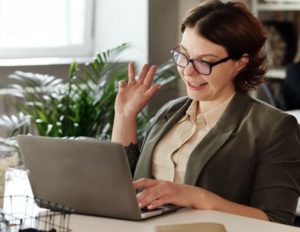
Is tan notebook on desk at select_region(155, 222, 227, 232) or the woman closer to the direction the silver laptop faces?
the woman

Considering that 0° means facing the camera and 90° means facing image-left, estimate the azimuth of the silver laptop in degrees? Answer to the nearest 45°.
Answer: approximately 225°

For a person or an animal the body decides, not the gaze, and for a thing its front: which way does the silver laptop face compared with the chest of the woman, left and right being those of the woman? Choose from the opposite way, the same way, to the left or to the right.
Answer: the opposite way

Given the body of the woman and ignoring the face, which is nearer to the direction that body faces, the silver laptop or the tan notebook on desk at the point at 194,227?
the silver laptop

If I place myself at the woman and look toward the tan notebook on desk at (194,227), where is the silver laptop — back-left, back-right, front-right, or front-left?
front-right

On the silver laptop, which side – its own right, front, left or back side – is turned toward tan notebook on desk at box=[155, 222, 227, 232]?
right

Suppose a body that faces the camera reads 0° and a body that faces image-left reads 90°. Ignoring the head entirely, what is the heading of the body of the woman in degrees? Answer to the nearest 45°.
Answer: approximately 45°

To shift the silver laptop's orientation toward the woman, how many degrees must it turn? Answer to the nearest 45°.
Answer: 0° — it already faces them

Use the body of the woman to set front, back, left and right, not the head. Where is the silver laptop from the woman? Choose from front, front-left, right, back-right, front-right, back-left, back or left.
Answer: front
